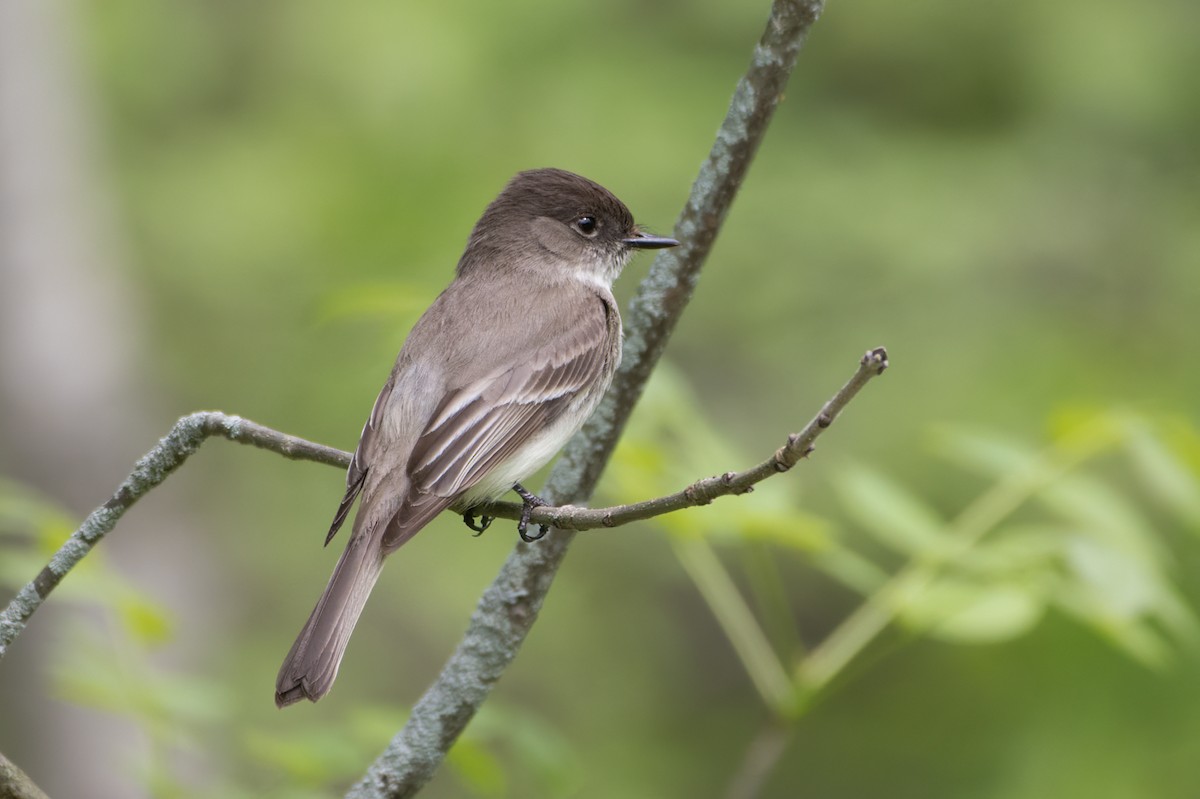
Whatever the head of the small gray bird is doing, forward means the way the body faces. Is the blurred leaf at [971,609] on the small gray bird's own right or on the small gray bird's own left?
on the small gray bird's own right

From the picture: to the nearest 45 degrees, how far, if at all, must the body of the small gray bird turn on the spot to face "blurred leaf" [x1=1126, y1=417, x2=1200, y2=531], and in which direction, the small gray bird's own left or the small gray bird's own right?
approximately 45° to the small gray bird's own right

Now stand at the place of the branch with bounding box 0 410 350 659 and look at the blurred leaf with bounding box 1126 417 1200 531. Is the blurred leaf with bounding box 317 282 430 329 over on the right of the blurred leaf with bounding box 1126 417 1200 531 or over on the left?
left

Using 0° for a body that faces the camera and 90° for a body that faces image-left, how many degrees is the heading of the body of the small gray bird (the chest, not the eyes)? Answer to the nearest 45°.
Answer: approximately 225°

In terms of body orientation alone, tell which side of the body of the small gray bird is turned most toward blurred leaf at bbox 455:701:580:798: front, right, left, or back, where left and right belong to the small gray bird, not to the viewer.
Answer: left
